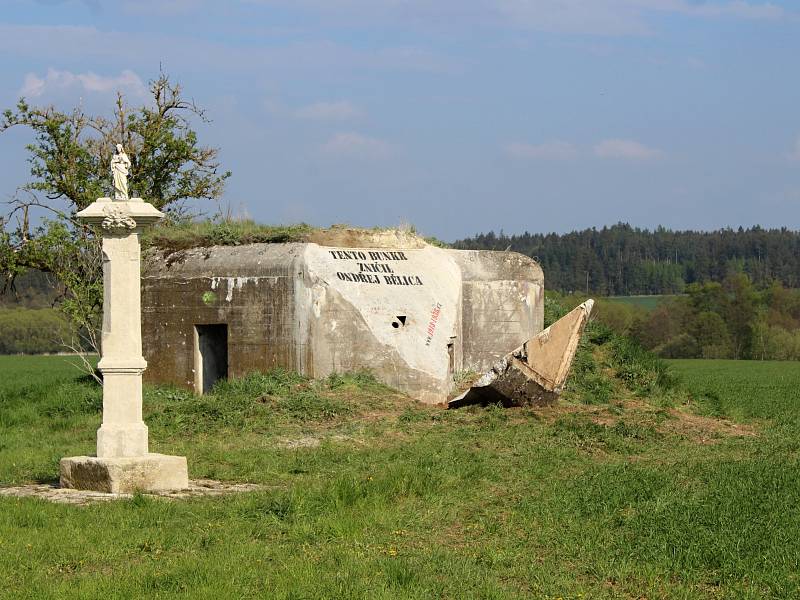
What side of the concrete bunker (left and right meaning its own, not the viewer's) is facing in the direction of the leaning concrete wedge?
left

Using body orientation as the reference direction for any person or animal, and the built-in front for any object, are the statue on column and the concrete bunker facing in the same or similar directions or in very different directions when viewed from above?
same or similar directions

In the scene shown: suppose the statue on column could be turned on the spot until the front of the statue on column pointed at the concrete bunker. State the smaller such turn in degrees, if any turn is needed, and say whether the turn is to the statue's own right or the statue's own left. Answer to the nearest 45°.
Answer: approximately 135° to the statue's own left

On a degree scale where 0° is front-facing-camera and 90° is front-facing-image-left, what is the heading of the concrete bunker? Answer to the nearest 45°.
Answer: approximately 0°

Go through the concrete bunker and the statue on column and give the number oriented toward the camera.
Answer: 2

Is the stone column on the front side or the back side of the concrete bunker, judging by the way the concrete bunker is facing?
on the front side

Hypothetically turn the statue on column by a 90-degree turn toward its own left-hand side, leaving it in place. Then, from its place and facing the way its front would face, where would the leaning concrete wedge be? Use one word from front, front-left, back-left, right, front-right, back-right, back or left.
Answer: front-left

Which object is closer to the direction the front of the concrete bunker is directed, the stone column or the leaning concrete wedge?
the stone column

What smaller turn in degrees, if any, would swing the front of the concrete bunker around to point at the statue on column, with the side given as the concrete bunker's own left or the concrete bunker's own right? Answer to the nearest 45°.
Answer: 0° — it already faces it

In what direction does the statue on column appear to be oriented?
toward the camera
